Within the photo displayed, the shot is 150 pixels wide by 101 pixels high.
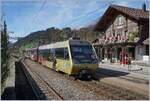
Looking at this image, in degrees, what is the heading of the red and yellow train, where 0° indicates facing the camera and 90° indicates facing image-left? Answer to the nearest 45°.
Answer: approximately 315°
